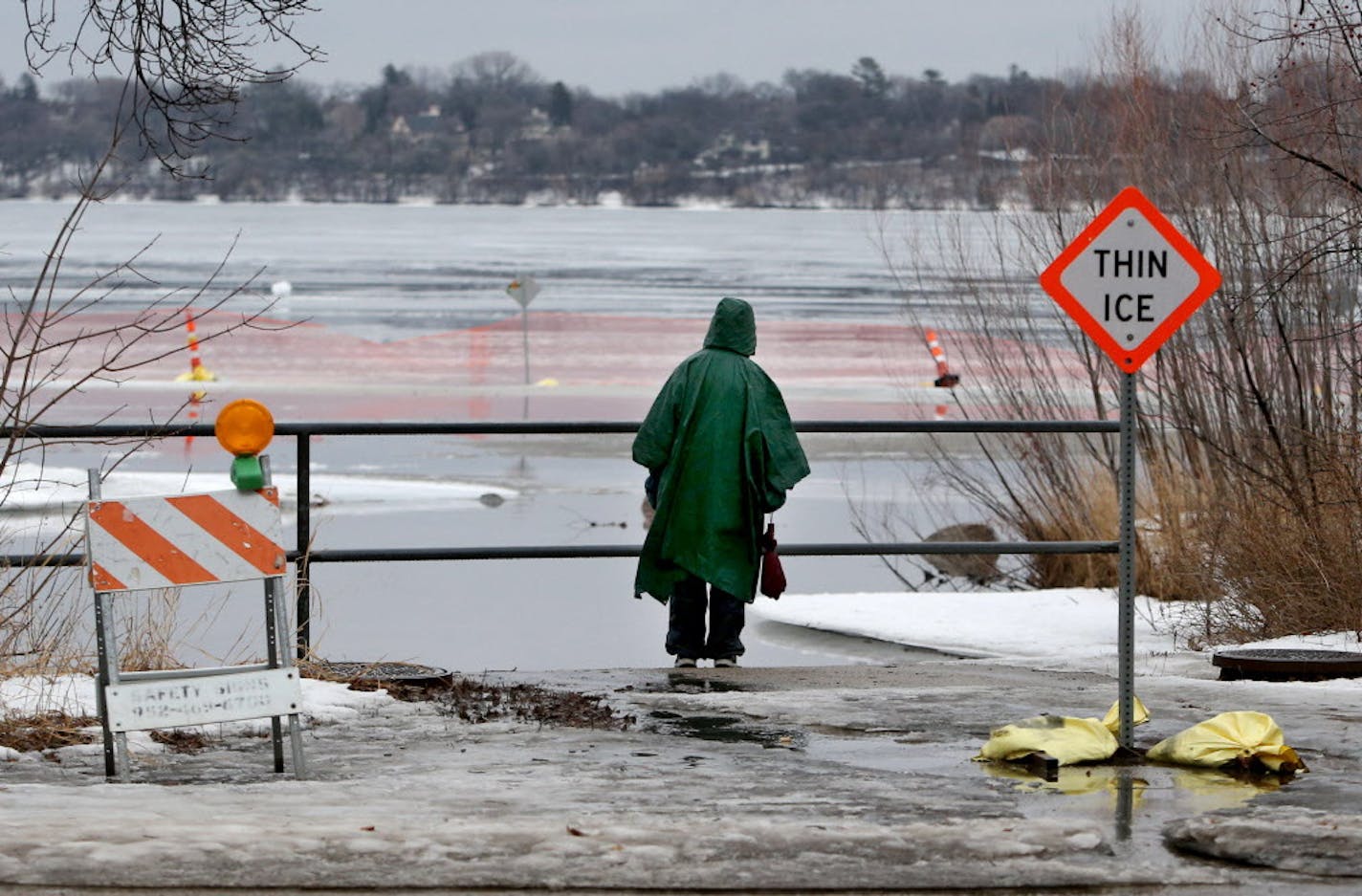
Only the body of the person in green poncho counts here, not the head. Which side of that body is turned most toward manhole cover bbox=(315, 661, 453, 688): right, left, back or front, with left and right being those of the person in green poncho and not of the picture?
left

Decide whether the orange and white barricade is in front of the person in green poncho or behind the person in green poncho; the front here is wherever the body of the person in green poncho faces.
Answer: behind

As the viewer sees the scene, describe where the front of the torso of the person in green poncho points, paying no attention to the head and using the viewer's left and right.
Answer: facing away from the viewer

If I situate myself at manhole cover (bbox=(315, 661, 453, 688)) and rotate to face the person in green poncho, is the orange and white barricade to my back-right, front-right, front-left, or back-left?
back-right

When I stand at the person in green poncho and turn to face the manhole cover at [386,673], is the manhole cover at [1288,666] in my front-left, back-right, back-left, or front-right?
back-left

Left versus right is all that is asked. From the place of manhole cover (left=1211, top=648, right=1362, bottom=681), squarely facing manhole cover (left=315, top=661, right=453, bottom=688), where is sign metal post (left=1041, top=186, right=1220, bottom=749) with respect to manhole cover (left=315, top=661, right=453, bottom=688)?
left

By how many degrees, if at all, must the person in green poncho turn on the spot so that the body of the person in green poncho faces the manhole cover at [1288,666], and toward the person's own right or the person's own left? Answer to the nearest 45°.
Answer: approximately 90° to the person's own right

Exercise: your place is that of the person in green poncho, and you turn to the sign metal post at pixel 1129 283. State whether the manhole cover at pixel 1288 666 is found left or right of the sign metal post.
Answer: left

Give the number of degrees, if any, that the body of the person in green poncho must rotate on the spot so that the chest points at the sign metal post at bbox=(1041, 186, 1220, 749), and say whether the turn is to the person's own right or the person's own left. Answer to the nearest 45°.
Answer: approximately 135° to the person's own right
